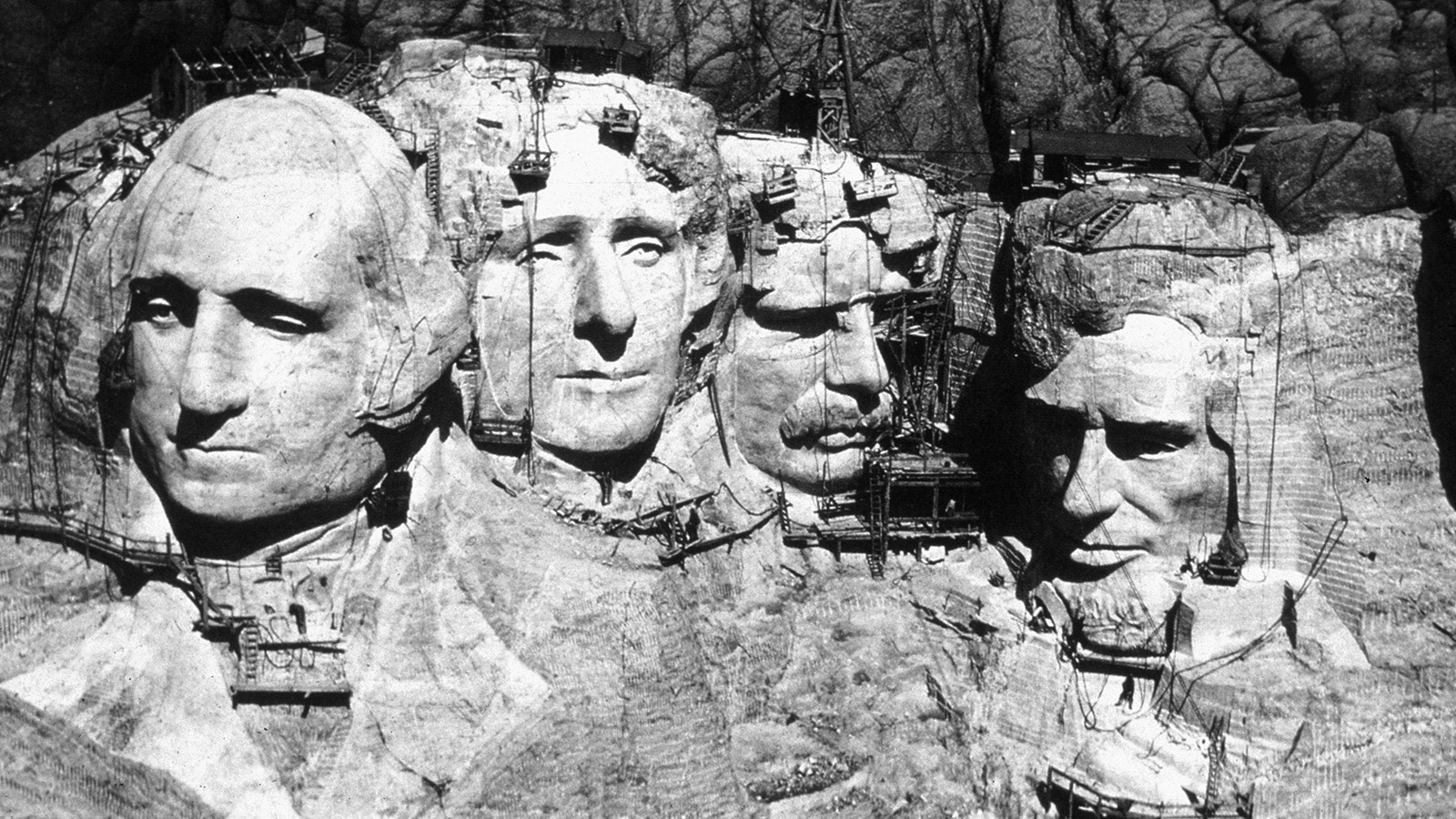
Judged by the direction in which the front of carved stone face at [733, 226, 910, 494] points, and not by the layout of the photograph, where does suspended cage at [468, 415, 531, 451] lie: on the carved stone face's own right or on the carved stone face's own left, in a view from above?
on the carved stone face's own right

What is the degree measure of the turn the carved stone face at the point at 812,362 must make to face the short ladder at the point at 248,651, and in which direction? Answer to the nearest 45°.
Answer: approximately 90° to its right

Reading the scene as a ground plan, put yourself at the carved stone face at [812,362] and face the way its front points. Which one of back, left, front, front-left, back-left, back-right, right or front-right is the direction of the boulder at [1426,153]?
front-left

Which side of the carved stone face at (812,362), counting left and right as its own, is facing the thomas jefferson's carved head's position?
right

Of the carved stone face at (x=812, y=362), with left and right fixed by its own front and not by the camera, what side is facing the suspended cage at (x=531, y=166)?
right

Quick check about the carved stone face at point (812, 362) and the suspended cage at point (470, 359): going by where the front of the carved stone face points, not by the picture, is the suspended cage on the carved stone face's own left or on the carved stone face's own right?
on the carved stone face's own right

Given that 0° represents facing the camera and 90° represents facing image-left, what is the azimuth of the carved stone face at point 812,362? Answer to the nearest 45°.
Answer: approximately 315°

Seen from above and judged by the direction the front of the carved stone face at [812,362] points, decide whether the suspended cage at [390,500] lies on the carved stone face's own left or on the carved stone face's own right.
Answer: on the carved stone face's own right

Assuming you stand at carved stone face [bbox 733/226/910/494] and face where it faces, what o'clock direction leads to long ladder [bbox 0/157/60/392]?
The long ladder is roughly at 4 o'clock from the carved stone face.
